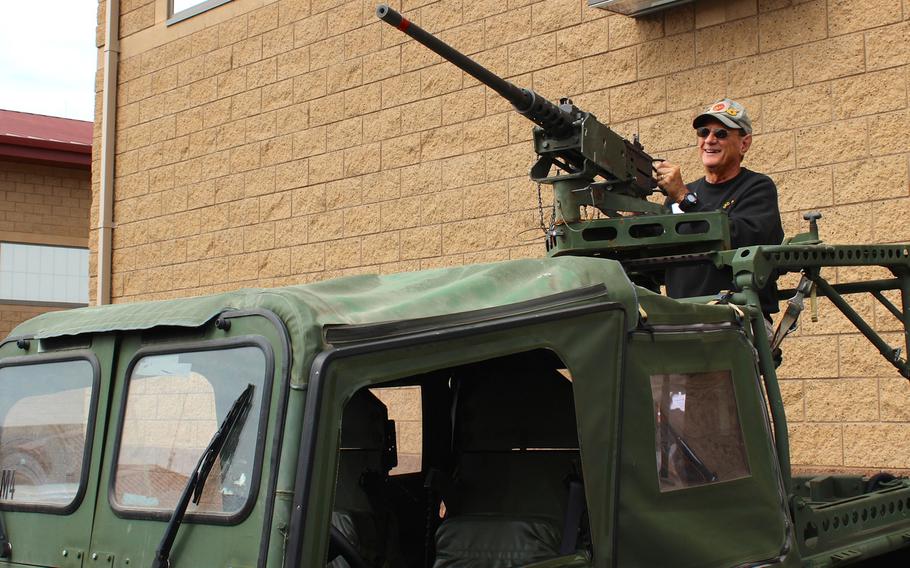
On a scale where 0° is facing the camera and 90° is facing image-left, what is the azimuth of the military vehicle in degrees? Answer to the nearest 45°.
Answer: approximately 45°
